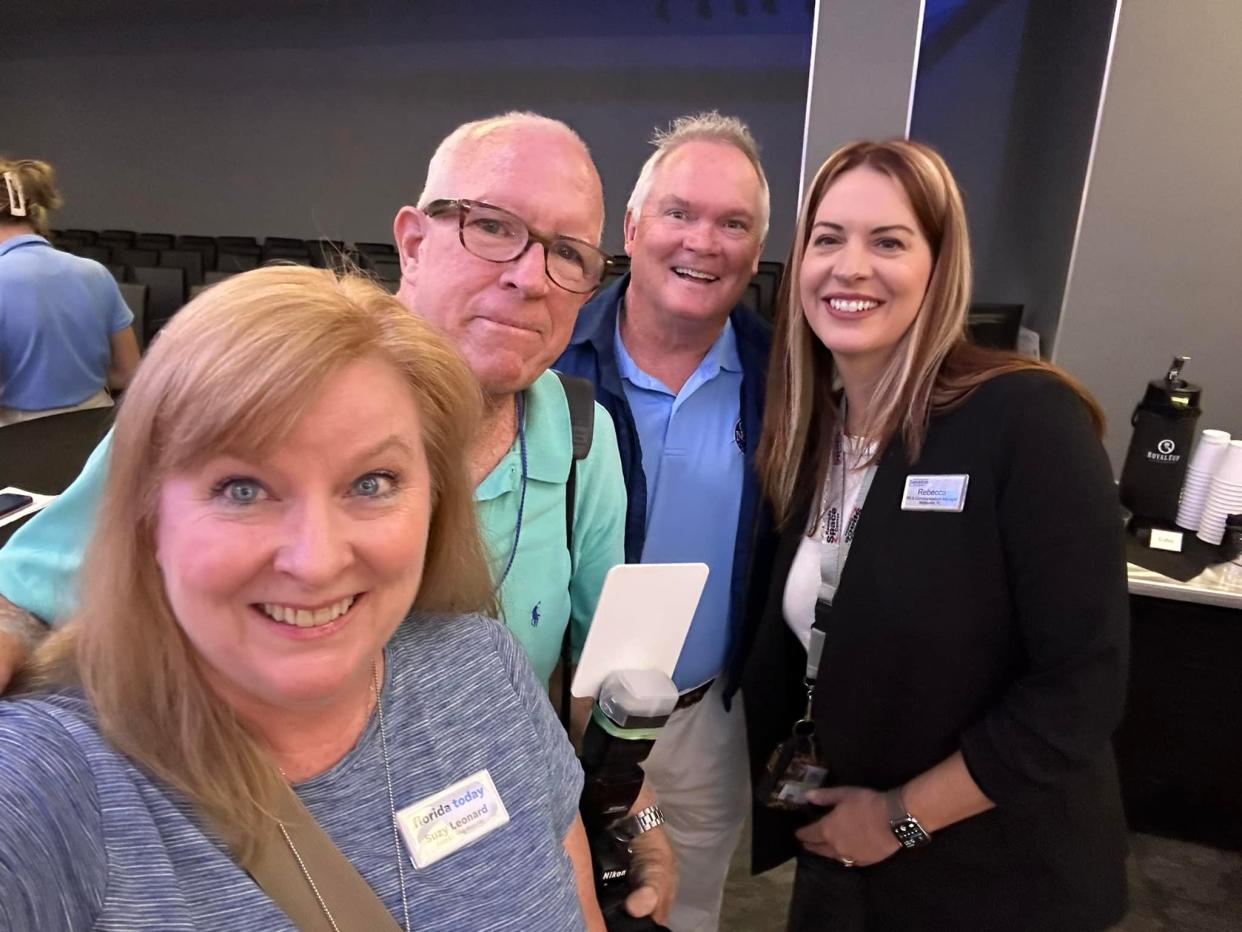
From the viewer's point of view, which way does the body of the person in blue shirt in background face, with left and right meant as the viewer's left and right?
facing away from the viewer

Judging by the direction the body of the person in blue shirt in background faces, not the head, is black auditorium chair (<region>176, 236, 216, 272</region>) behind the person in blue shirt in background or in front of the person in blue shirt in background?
in front

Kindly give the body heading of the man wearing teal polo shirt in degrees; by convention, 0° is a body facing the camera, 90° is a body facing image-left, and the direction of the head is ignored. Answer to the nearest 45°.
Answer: approximately 315°

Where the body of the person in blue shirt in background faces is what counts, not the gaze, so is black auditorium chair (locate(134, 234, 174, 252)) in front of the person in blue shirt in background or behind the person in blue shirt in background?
in front

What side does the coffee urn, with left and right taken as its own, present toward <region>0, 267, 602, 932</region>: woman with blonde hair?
front

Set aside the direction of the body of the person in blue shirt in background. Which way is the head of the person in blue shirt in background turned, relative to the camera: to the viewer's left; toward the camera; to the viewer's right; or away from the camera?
away from the camera

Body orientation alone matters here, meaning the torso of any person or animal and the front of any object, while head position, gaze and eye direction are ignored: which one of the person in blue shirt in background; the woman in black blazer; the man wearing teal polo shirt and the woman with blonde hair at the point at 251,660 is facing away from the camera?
the person in blue shirt in background

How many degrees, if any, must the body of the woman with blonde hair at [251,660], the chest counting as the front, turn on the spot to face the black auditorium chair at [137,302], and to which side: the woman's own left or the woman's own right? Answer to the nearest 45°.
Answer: approximately 180°

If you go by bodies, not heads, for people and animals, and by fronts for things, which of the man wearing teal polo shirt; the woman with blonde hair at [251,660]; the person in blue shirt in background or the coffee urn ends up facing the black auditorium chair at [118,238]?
the person in blue shirt in background

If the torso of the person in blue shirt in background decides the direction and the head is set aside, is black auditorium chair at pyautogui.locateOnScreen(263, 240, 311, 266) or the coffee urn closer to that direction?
the black auditorium chair

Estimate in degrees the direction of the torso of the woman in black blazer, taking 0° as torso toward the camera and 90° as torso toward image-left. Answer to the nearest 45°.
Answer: approximately 45°

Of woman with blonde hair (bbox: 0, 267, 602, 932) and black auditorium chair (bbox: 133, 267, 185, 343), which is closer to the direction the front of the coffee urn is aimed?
the woman with blonde hair

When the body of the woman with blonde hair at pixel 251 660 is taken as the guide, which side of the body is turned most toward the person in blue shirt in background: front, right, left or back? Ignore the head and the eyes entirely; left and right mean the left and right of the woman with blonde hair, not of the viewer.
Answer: back

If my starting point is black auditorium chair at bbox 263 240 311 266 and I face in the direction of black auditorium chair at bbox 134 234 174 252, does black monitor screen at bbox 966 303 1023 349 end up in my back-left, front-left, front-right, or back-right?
back-left
